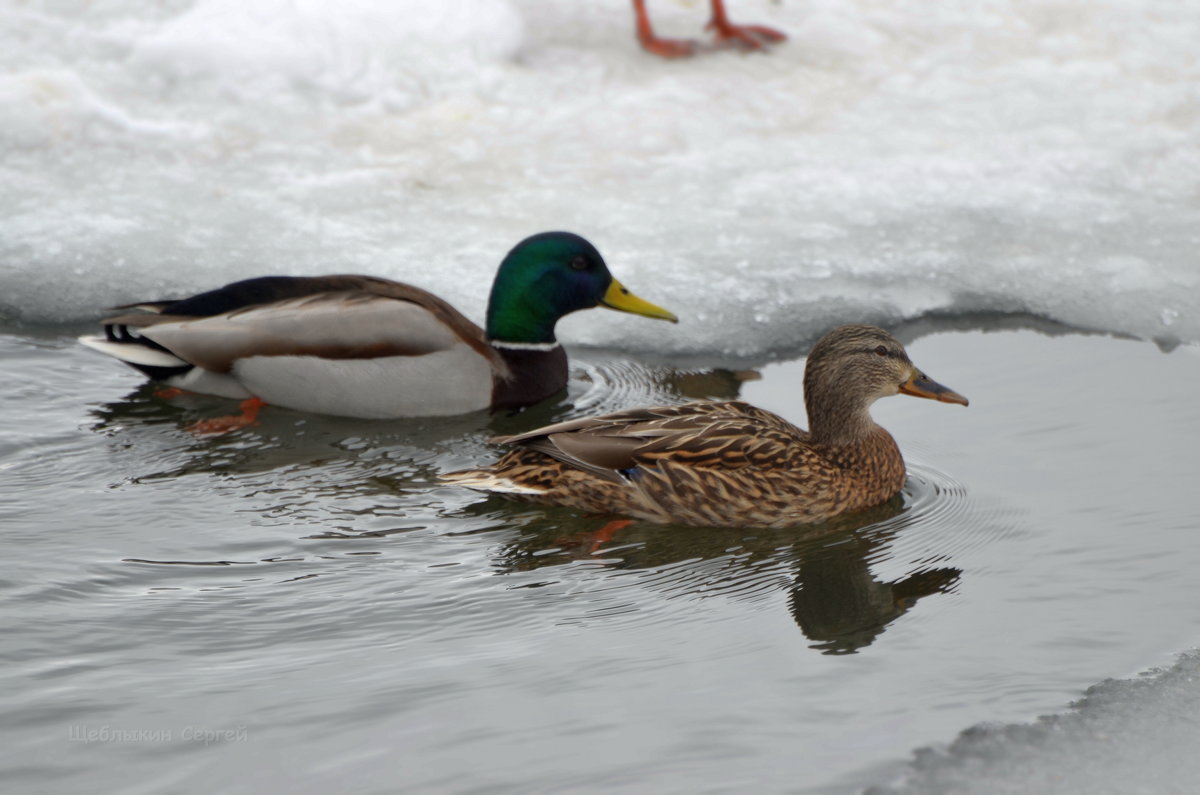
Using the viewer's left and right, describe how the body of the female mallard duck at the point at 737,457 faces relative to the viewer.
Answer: facing to the right of the viewer

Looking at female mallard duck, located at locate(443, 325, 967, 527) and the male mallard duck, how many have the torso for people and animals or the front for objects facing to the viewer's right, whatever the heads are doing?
2

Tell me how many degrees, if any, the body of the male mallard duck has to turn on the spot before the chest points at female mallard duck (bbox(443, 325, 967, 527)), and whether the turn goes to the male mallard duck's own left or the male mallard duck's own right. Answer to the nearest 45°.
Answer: approximately 45° to the male mallard duck's own right

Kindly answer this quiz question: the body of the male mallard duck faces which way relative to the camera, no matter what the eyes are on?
to the viewer's right
